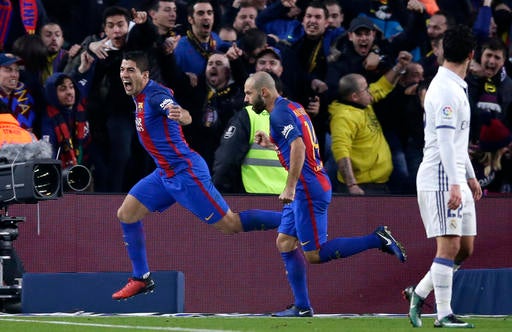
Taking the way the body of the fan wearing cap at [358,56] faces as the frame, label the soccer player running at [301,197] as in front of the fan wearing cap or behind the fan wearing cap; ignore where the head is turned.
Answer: in front

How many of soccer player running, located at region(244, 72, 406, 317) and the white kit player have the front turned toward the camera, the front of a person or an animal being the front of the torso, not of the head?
0

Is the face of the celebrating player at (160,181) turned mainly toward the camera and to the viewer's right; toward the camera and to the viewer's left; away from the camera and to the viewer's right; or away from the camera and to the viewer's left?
toward the camera and to the viewer's left
